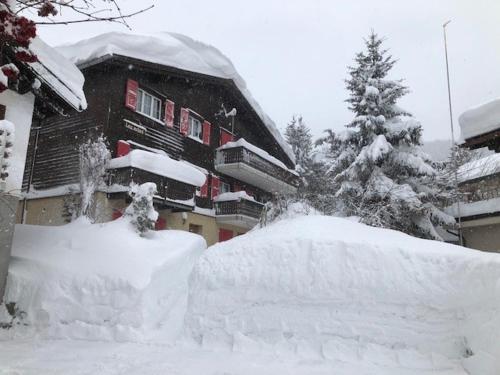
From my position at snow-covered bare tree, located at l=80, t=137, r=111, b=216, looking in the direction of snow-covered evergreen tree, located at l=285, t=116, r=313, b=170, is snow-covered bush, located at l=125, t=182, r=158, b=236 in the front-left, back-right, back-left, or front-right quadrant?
back-right

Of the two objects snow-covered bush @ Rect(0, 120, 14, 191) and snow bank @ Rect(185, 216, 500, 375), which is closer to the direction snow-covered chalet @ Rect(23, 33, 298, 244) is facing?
the snow bank

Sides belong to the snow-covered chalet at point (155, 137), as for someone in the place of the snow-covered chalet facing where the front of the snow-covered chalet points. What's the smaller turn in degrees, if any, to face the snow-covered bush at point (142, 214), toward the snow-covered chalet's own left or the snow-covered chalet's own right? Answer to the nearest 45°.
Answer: approximately 45° to the snow-covered chalet's own right

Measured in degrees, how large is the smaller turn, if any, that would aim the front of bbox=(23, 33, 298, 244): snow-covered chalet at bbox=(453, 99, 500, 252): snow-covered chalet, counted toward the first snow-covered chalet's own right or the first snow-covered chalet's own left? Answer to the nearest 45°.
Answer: approximately 45° to the first snow-covered chalet's own left

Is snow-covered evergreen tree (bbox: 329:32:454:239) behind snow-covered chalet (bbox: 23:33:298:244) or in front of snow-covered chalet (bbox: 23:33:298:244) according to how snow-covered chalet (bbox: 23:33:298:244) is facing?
in front

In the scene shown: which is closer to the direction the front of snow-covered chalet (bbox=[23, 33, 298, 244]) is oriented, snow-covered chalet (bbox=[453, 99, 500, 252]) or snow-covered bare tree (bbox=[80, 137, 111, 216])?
the snow-covered chalet

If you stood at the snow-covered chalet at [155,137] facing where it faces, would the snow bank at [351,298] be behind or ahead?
ahead

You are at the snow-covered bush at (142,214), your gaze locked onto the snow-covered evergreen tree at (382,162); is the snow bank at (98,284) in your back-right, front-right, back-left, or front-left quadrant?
back-right

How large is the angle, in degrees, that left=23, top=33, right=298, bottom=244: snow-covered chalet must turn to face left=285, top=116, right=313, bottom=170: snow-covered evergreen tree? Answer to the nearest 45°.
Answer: approximately 90° to its left

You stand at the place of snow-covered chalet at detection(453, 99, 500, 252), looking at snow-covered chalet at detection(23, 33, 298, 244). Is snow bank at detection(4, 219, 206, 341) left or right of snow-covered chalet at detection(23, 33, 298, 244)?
left

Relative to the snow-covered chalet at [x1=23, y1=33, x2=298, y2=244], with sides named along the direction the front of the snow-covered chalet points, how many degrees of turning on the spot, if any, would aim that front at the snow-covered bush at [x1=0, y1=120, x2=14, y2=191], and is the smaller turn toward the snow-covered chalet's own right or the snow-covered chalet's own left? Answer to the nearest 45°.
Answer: approximately 45° to the snow-covered chalet's own right

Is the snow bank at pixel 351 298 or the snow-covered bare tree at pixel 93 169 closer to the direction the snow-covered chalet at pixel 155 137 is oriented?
the snow bank

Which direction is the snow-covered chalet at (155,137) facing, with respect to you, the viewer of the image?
facing the viewer and to the right of the viewer
